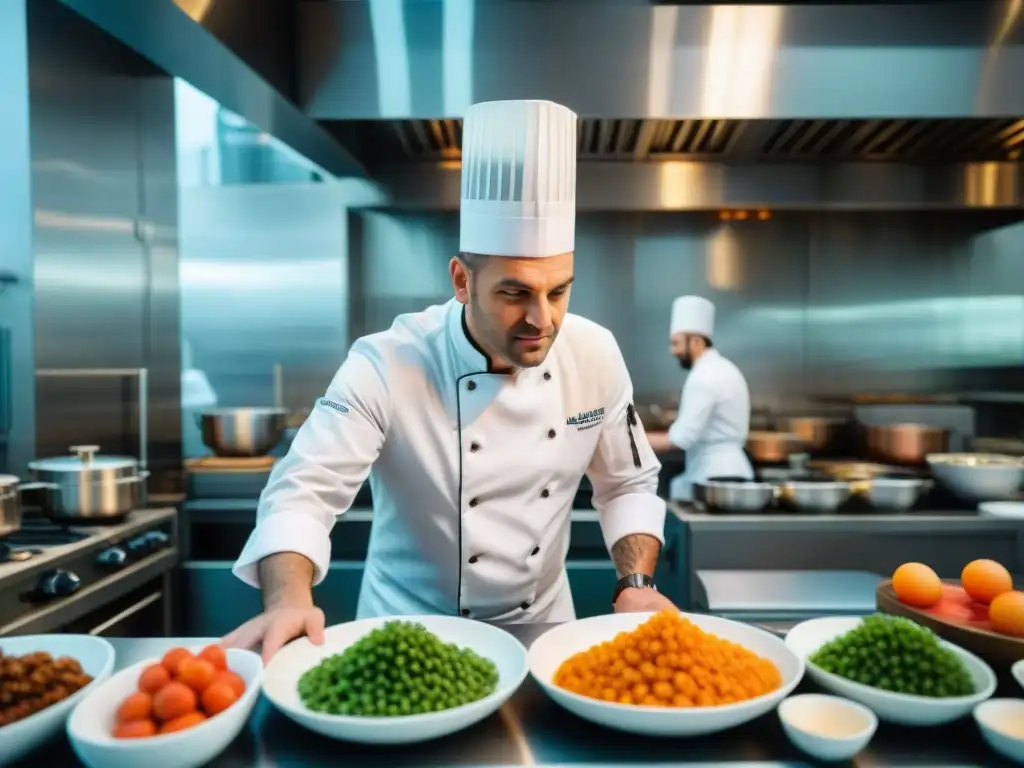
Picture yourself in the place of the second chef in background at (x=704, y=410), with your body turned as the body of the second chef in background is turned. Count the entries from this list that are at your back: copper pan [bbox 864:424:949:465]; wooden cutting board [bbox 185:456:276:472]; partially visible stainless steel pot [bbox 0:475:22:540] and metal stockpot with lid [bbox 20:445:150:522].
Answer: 1

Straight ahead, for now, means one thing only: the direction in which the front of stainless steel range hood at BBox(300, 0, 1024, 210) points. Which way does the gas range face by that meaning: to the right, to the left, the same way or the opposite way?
to the left

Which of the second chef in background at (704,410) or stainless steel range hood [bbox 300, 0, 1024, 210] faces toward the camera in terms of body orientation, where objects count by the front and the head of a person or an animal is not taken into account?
the stainless steel range hood

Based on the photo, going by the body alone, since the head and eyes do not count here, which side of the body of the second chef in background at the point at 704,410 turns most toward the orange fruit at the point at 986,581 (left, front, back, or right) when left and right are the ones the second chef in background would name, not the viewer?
left

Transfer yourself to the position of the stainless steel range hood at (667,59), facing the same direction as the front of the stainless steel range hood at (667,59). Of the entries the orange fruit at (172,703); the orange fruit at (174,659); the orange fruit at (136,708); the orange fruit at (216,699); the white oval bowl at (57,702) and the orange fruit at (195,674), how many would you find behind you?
0

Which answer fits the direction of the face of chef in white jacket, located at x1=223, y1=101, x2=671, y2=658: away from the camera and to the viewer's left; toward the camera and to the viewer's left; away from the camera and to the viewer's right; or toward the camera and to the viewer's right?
toward the camera and to the viewer's right

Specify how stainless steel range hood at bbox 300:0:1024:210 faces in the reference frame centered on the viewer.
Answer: facing the viewer

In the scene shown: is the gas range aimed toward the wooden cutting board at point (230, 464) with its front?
no

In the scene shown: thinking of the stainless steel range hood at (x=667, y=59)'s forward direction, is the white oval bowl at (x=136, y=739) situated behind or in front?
in front

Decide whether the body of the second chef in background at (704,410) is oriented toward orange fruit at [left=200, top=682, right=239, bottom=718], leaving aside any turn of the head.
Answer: no

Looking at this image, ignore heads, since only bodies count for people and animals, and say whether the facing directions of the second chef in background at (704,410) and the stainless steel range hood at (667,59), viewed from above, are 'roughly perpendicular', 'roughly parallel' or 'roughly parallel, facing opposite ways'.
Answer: roughly perpendicular

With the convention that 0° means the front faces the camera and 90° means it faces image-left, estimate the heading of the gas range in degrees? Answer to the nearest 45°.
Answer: approximately 315°

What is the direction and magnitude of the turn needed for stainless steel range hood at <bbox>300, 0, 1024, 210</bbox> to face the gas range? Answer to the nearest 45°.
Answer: approximately 90° to its right

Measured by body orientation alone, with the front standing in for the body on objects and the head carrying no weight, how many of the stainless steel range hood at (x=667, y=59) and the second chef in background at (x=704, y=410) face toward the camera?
1

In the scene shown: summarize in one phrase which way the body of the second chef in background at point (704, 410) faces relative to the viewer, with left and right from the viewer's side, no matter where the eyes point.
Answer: facing to the left of the viewer

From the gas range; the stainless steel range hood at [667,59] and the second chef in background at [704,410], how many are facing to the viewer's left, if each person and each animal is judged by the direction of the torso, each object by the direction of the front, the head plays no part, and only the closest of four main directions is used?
1

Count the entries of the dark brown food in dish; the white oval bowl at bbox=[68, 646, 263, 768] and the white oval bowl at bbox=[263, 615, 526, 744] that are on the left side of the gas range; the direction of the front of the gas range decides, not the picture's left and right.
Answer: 0
